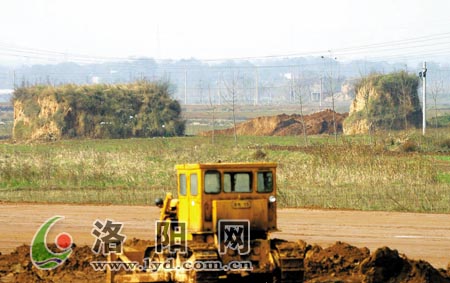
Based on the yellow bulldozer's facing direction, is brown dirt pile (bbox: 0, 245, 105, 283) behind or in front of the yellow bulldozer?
in front
